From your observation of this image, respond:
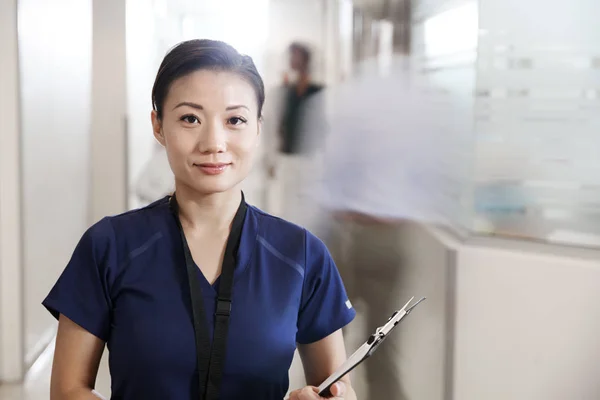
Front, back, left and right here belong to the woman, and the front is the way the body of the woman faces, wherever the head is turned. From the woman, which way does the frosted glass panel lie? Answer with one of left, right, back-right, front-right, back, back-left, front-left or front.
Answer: back-left

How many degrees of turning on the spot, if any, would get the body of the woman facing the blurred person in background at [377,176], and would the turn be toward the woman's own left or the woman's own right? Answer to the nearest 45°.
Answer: approximately 135° to the woman's own left

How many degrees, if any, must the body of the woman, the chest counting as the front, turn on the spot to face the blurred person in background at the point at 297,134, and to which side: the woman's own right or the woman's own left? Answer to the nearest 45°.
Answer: approximately 180°

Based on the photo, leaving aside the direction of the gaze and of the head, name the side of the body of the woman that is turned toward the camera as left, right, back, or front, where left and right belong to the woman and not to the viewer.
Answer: front
